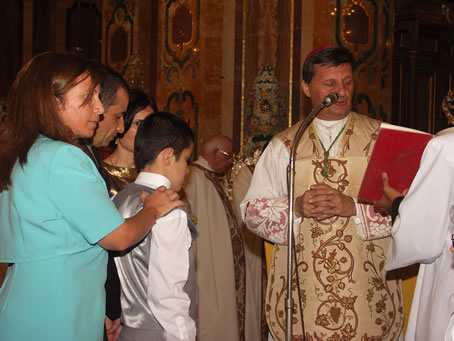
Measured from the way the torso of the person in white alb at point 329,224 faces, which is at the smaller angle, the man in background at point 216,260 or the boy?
the boy

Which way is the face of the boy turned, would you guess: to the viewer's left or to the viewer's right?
to the viewer's right

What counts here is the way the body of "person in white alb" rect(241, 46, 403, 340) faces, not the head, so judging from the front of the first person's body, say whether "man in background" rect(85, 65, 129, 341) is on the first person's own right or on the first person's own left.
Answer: on the first person's own right

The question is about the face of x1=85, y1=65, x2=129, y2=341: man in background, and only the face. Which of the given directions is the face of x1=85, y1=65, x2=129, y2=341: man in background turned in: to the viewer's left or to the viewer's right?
to the viewer's right

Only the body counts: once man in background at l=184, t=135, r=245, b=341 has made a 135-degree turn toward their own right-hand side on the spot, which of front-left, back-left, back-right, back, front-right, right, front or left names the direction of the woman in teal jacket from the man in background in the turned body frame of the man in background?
front-left

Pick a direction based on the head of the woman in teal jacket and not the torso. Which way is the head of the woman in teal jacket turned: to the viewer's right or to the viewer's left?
to the viewer's right

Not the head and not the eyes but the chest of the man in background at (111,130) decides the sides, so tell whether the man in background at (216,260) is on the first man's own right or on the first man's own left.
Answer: on the first man's own left

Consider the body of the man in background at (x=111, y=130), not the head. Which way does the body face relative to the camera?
to the viewer's right
